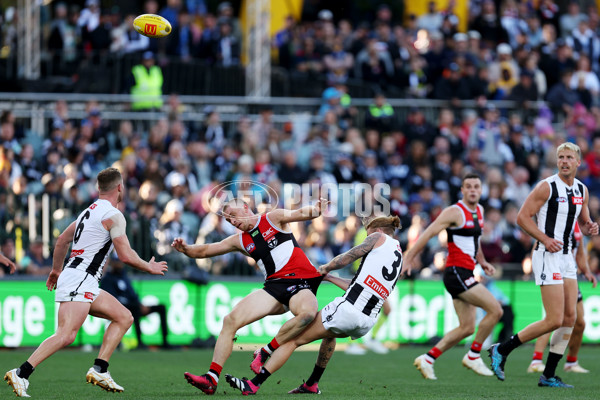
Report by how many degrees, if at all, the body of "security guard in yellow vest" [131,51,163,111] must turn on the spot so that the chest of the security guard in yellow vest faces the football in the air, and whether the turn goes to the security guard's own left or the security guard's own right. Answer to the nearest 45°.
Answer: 0° — they already face it

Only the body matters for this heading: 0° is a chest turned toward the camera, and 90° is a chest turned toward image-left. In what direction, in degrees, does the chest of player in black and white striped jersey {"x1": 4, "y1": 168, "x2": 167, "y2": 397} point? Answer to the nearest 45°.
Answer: approximately 225°

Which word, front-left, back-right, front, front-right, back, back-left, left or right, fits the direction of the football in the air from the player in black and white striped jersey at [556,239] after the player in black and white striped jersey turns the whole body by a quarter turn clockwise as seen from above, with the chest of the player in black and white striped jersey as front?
front-right

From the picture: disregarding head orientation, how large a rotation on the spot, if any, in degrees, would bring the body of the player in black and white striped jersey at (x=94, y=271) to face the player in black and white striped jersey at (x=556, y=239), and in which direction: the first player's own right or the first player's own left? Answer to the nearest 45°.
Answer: approximately 45° to the first player's own right

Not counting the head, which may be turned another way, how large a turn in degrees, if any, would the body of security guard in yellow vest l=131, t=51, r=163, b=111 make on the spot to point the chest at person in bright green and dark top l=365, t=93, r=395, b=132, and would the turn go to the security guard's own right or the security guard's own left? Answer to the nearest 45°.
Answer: approximately 90° to the security guard's own left

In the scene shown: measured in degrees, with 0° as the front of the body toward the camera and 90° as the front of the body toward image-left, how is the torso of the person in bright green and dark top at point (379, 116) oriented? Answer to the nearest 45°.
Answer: approximately 0°

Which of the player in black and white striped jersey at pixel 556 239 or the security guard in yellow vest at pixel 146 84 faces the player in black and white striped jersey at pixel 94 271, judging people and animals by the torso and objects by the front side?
the security guard in yellow vest

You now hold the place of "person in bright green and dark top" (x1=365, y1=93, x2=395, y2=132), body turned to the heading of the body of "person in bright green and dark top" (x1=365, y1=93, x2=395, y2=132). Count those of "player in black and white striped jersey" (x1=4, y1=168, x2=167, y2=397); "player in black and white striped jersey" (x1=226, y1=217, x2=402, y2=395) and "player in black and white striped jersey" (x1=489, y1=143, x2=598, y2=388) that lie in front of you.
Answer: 3

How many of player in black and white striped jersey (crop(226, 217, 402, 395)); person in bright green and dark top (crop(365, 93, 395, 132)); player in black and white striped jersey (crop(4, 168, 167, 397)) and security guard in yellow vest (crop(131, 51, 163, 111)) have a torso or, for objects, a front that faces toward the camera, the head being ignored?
2

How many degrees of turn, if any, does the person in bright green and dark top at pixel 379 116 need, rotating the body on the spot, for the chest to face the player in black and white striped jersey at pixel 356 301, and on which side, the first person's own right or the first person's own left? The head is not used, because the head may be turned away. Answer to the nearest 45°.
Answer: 0° — they already face them

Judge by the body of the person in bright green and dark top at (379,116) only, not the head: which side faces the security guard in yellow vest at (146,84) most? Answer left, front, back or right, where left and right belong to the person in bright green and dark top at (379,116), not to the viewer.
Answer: right

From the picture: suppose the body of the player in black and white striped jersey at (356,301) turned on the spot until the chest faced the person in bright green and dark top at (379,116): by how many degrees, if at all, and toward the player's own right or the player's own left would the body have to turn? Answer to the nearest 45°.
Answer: approximately 45° to the player's own right
